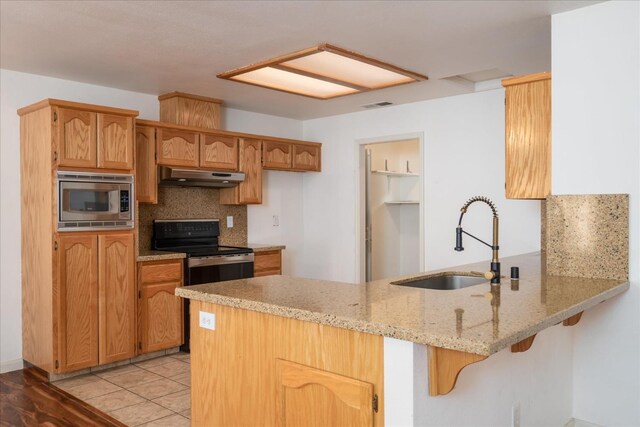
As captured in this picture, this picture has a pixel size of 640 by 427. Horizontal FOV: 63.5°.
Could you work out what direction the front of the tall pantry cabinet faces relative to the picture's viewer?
facing the viewer and to the right of the viewer

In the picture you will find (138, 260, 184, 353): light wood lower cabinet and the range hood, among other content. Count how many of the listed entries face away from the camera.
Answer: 0

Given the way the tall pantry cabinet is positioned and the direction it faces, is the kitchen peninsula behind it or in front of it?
in front

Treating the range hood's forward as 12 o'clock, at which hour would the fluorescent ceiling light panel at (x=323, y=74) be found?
The fluorescent ceiling light panel is roughly at 12 o'clock from the range hood.

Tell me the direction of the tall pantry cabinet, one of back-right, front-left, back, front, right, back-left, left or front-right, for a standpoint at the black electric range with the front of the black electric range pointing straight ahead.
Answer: right

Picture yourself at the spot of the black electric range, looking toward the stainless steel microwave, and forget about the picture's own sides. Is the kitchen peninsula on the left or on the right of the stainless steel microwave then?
left

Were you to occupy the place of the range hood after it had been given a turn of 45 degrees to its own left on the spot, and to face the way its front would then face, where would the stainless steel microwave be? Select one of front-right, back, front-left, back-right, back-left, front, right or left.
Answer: back-right

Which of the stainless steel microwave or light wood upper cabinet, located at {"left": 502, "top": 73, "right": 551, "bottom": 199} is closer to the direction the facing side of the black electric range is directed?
the light wood upper cabinet
